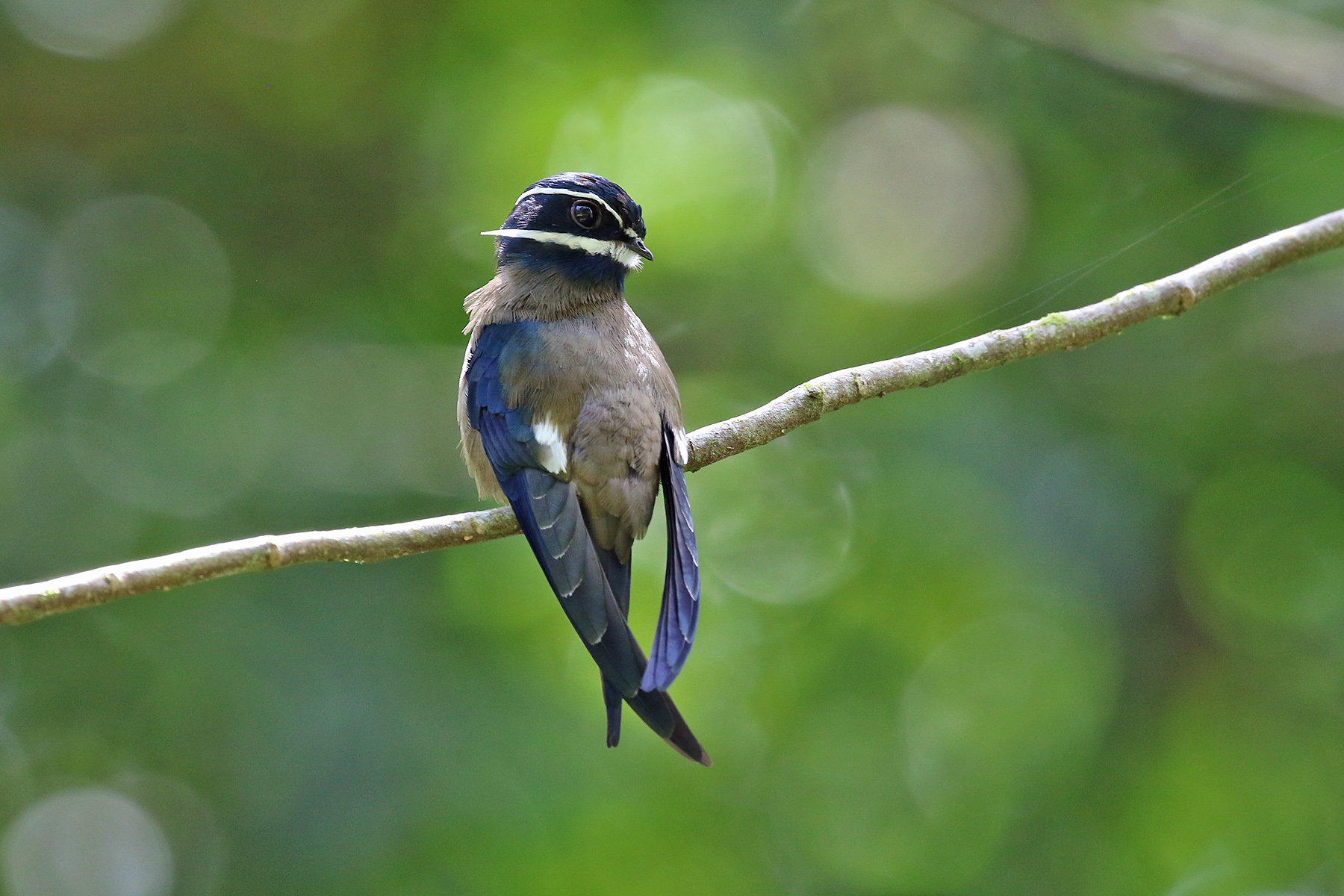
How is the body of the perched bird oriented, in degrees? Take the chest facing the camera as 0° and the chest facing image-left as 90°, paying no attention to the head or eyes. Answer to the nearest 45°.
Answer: approximately 135°
